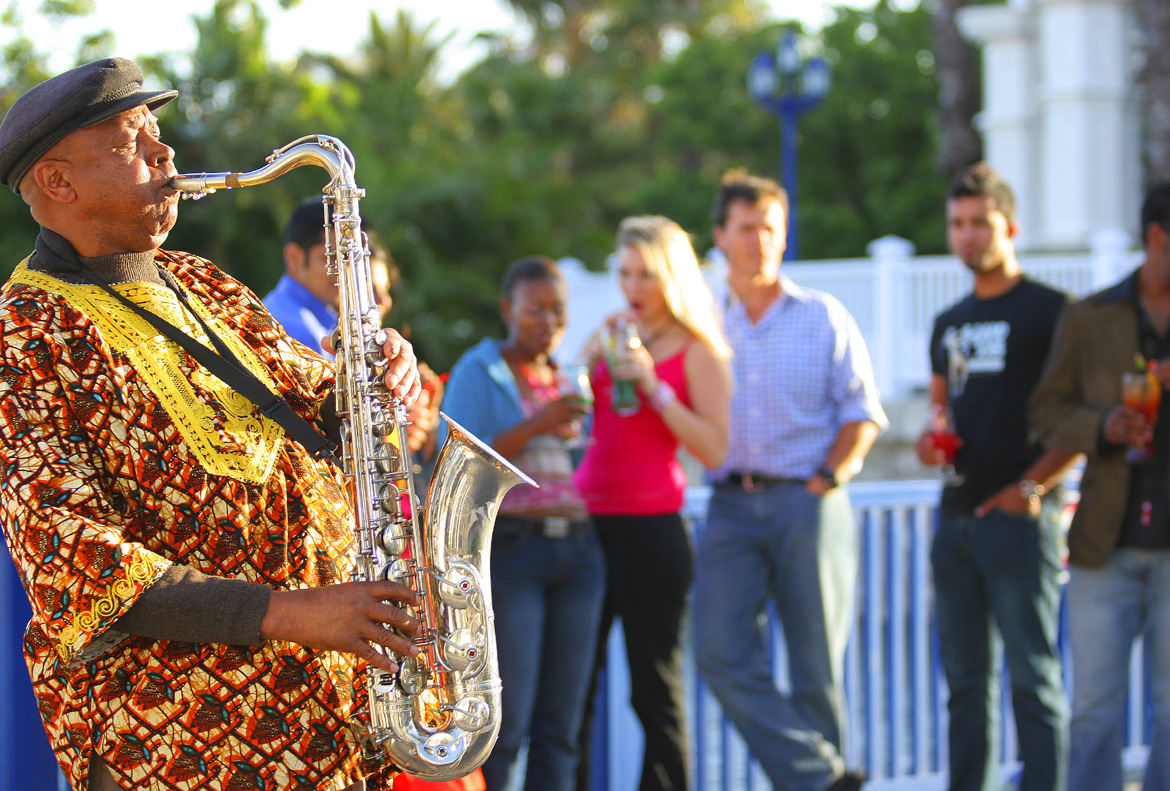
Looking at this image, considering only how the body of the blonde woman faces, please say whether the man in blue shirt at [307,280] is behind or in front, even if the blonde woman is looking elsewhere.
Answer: in front

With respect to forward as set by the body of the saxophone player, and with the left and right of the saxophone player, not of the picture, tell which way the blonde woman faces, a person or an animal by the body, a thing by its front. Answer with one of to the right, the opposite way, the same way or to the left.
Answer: to the right

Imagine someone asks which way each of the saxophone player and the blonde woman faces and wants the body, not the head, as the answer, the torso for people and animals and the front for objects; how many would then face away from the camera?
0

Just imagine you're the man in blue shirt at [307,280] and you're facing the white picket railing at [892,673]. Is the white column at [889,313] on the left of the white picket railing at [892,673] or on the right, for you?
left

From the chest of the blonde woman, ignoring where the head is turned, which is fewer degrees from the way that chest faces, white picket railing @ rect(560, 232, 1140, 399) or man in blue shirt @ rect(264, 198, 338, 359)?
the man in blue shirt

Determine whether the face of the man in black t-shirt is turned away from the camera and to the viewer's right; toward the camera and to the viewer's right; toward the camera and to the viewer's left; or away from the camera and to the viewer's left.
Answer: toward the camera and to the viewer's left

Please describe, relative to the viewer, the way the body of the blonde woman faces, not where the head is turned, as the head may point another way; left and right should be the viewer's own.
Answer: facing the viewer and to the left of the viewer

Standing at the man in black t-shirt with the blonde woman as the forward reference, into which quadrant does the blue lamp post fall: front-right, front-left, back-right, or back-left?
back-right

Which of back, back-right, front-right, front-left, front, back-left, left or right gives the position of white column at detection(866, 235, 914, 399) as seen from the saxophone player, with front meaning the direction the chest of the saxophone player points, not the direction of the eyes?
left

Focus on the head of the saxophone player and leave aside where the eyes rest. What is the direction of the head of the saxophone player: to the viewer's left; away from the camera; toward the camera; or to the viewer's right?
to the viewer's right

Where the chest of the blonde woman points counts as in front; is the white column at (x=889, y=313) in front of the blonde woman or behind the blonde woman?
behind

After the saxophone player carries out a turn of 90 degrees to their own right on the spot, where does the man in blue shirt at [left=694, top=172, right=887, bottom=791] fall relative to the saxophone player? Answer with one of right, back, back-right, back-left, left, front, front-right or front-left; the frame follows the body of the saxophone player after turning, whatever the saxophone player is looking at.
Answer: back

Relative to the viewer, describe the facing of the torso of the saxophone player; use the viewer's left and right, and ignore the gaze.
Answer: facing the viewer and to the right of the viewer
